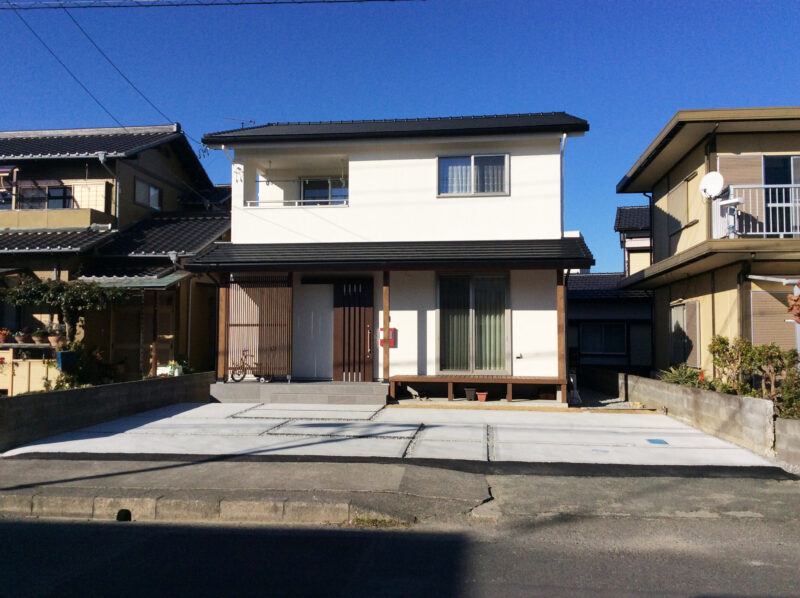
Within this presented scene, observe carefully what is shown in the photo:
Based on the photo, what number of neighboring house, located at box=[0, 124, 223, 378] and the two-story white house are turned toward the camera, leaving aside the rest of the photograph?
2

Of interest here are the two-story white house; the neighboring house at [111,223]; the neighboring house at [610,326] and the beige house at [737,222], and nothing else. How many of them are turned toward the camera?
4

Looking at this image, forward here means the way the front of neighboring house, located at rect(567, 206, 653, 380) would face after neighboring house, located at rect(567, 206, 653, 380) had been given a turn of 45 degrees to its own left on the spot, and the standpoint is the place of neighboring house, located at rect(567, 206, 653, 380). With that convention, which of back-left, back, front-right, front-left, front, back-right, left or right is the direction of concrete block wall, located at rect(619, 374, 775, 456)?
front-right

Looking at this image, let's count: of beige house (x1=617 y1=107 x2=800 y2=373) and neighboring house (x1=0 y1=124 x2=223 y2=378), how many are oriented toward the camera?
2

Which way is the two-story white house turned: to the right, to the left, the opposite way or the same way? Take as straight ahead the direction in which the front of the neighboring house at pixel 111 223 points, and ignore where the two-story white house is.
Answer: the same way

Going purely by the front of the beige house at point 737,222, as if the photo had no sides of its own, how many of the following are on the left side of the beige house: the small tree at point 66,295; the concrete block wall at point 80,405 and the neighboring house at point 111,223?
0

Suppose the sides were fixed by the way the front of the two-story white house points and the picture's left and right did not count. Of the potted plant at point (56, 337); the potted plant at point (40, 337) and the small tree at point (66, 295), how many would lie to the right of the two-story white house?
3

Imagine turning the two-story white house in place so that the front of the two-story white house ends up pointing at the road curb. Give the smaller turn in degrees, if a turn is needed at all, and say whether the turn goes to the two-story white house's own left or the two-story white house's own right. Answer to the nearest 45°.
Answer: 0° — it already faces it

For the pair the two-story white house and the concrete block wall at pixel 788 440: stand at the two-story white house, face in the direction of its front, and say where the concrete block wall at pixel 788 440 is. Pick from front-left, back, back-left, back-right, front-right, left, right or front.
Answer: front-left

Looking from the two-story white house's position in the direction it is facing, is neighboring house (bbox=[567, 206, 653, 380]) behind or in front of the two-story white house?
behind

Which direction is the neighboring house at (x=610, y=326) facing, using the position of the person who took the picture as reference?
facing the viewer

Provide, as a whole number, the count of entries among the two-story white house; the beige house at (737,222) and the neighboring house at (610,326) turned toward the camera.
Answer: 3

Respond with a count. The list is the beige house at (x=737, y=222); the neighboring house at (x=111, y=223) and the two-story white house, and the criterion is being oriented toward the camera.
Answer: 3

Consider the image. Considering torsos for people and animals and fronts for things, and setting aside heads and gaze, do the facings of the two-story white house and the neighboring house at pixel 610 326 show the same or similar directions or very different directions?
same or similar directions

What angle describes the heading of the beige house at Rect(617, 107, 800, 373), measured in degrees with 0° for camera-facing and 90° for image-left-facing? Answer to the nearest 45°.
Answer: approximately 0°

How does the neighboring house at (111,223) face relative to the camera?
toward the camera

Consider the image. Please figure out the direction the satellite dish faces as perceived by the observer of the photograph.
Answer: facing the viewer and to the left of the viewer

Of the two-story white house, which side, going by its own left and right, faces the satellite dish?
left

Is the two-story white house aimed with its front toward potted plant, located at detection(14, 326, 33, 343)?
no

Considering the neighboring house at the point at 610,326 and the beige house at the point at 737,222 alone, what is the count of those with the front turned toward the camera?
2

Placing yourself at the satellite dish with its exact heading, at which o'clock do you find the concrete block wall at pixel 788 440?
The concrete block wall is roughly at 10 o'clock from the satellite dish.
